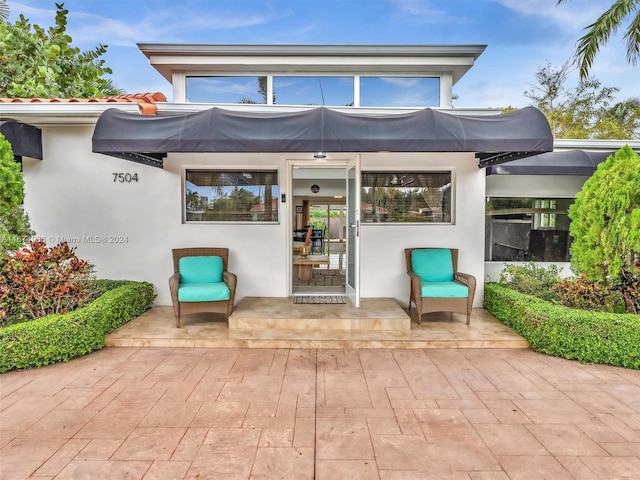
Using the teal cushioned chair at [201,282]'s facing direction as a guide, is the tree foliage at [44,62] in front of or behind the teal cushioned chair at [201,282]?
behind

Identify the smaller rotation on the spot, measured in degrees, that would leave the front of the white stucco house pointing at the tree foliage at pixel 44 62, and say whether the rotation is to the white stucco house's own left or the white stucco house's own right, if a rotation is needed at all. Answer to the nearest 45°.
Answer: approximately 135° to the white stucco house's own right

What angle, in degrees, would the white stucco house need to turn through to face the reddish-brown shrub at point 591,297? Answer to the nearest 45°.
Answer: approximately 90° to its left

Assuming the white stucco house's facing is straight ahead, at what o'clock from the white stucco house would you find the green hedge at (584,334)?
The green hedge is roughly at 10 o'clock from the white stucco house.

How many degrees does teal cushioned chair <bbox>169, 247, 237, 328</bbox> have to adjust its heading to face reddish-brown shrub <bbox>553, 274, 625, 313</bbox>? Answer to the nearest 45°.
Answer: approximately 90° to its left

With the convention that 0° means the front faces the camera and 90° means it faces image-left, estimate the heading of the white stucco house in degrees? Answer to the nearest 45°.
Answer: approximately 0°

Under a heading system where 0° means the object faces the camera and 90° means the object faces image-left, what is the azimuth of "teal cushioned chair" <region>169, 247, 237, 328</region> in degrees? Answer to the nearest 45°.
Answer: approximately 0°

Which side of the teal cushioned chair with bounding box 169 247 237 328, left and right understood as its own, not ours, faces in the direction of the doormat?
left
